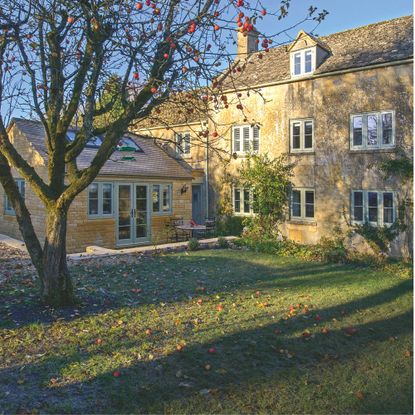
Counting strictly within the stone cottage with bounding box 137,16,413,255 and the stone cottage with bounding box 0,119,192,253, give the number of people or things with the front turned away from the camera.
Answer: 0

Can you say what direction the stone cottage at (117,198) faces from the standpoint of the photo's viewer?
facing the viewer and to the right of the viewer

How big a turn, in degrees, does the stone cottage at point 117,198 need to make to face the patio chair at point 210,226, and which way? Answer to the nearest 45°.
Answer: approximately 90° to its left

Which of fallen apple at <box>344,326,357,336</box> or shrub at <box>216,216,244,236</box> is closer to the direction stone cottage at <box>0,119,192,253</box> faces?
the fallen apple

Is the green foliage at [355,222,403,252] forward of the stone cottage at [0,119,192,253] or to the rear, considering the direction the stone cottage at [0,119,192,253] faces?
forward

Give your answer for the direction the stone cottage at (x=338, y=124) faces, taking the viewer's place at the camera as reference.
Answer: facing the viewer and to the left of the viewer

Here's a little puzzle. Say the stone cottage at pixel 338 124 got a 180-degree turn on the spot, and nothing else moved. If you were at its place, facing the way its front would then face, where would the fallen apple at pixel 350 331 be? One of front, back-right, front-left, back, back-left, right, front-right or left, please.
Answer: back-right

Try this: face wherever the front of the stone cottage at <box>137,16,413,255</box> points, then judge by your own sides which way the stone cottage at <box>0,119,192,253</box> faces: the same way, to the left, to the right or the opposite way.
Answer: to the left

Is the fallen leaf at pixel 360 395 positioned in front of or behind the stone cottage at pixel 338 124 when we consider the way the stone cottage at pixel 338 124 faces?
in front

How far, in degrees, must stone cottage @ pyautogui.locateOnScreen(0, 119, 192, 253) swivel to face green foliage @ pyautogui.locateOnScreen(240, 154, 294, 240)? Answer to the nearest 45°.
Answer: approximately 45° to its left

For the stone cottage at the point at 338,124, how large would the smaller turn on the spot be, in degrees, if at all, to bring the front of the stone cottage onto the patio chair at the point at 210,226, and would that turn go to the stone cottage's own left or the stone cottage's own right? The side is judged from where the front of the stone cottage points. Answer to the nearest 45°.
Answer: approximately 90° to the stone cottage's own right
